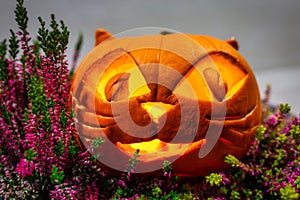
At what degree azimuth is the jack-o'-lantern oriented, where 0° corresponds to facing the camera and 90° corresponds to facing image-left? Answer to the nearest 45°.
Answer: approximately 0°
